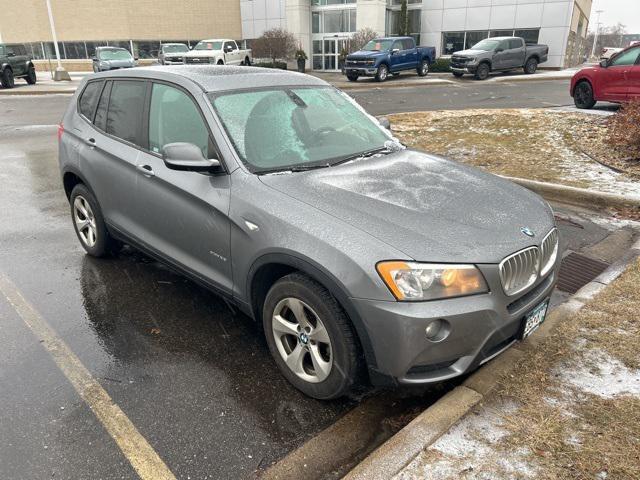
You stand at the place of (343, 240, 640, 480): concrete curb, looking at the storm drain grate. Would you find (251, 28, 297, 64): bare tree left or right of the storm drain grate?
left

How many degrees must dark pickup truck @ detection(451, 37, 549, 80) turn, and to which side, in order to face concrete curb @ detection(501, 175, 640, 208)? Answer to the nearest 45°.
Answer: approximately 45° to its left

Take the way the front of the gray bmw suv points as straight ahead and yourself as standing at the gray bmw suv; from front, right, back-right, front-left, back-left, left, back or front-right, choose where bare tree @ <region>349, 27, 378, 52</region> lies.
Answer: back-left

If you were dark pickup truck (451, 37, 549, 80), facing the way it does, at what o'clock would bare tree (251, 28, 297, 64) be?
The bare tree is roughly at 2 o'clock from the dark pickup truck.

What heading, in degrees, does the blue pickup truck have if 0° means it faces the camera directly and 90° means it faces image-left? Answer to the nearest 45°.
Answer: approximately 45°

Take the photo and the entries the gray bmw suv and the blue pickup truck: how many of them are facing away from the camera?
0

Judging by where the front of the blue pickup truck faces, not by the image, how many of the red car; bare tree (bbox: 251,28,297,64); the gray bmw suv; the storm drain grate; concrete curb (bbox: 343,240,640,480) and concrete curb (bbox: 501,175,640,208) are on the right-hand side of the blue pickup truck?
1

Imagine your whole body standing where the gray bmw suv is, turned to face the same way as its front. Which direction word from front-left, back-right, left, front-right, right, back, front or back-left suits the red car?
left

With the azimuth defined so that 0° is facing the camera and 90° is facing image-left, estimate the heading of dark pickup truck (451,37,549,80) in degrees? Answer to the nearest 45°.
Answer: approximately 45°

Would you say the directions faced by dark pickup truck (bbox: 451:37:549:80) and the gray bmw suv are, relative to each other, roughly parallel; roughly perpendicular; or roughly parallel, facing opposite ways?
roughly perpendicular

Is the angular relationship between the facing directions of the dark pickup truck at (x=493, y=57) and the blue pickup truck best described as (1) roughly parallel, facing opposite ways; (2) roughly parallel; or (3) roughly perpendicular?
roughly parallel

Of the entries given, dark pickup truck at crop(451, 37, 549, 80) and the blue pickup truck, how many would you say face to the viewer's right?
0

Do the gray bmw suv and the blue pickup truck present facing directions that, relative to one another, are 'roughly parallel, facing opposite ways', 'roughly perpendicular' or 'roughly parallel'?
roughly perpendicular

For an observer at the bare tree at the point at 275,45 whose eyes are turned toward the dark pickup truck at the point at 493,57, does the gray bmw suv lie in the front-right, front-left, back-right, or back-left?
front-right

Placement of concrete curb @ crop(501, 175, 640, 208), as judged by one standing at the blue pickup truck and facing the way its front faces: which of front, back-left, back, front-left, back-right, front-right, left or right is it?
front-left

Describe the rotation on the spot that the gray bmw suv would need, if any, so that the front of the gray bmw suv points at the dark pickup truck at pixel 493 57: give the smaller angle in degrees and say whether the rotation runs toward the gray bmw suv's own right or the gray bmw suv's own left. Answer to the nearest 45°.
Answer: approximately 135° to the gray bmw suv's own left

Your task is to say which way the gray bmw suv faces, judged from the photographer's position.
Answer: facing the viewer and to the right of the viewer

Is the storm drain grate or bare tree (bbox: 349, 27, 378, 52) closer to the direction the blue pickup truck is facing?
the storm drain grate
